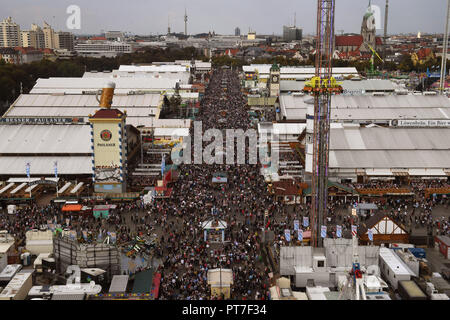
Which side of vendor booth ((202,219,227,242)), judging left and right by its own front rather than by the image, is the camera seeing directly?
front

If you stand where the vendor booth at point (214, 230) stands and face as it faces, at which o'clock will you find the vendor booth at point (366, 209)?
the vendor booth at point (366, 209) is roughly at 8 o'clock from the vendor booth at point (214, 230).

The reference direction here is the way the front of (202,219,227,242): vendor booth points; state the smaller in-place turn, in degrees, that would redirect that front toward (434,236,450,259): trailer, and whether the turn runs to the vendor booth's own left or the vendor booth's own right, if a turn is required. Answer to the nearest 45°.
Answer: approximately 90° to the vendor booth's own left

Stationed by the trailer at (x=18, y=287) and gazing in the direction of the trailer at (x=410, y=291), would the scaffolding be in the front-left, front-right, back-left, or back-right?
front-left

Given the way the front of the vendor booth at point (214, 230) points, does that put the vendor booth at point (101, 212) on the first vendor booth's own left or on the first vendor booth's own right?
on the first vendor booth's own right

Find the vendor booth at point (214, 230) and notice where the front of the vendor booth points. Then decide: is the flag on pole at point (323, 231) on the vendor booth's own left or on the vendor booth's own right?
on the vendor booth's own left

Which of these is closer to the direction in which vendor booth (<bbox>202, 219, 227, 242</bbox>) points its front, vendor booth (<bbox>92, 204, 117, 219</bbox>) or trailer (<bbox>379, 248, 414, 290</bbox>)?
the trailer

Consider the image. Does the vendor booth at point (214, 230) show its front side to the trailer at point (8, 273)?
no

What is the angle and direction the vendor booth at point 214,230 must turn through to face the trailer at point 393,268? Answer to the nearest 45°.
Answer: approximately 45° to its left

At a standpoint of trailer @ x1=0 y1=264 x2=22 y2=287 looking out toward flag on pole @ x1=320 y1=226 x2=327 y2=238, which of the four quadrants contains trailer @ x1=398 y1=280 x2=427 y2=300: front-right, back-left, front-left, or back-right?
front-right

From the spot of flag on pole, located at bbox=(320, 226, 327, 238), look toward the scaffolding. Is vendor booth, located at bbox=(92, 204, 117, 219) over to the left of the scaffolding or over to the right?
right

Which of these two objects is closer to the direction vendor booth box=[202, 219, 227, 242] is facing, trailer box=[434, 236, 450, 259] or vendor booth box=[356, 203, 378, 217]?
the trailer

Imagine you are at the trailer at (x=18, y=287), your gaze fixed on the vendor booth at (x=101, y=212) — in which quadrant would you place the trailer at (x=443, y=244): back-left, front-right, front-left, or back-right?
front-right

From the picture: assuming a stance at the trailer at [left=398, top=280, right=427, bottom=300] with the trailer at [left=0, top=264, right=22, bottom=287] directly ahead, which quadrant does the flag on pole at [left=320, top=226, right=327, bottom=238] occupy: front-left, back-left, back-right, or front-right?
front-right
